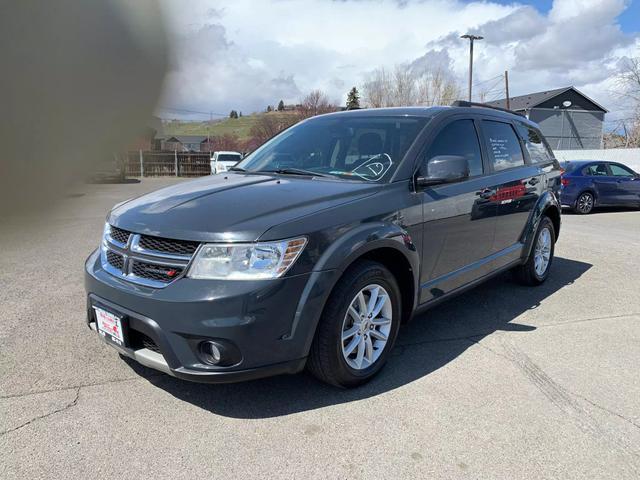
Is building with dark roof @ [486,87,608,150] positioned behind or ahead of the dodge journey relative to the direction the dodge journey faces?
behind

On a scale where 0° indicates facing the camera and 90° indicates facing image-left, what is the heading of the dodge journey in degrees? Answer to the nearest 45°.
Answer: approximately 45°

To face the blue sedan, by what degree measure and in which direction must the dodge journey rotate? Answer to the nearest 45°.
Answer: approximately 180°

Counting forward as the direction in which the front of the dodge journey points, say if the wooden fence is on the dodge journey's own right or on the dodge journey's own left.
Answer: on the dodge journey's own right
